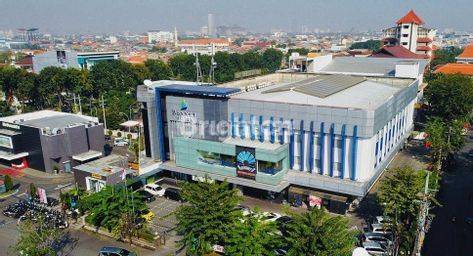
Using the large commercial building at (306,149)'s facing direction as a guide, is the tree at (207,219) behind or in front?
in front

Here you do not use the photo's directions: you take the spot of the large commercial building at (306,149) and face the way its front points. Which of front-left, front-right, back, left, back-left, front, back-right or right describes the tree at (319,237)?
front-left

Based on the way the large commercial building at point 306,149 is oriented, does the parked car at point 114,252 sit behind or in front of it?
in front

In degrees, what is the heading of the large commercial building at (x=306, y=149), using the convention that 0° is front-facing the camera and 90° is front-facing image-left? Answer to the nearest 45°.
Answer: approximately 45°

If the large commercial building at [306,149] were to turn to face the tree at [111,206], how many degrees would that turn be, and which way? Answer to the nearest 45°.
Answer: approximately 45° to its right

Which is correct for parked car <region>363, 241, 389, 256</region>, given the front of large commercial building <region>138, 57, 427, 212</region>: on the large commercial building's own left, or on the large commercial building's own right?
on the large commercial building's own left

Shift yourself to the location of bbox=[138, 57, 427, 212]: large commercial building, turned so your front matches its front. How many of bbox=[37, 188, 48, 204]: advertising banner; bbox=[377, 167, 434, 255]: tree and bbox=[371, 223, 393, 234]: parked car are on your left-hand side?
2

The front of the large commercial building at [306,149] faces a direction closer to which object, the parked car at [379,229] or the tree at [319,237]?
the tree

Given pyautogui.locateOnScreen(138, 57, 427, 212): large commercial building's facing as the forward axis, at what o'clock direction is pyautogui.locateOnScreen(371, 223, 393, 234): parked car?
The parked car is roughly at 11 o'clock from the large commercial building.

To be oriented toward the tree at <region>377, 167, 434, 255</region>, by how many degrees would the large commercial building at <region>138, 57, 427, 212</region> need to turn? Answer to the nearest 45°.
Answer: approximately 90° to its left

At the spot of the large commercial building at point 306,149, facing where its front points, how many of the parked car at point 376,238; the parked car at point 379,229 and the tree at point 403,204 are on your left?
3
